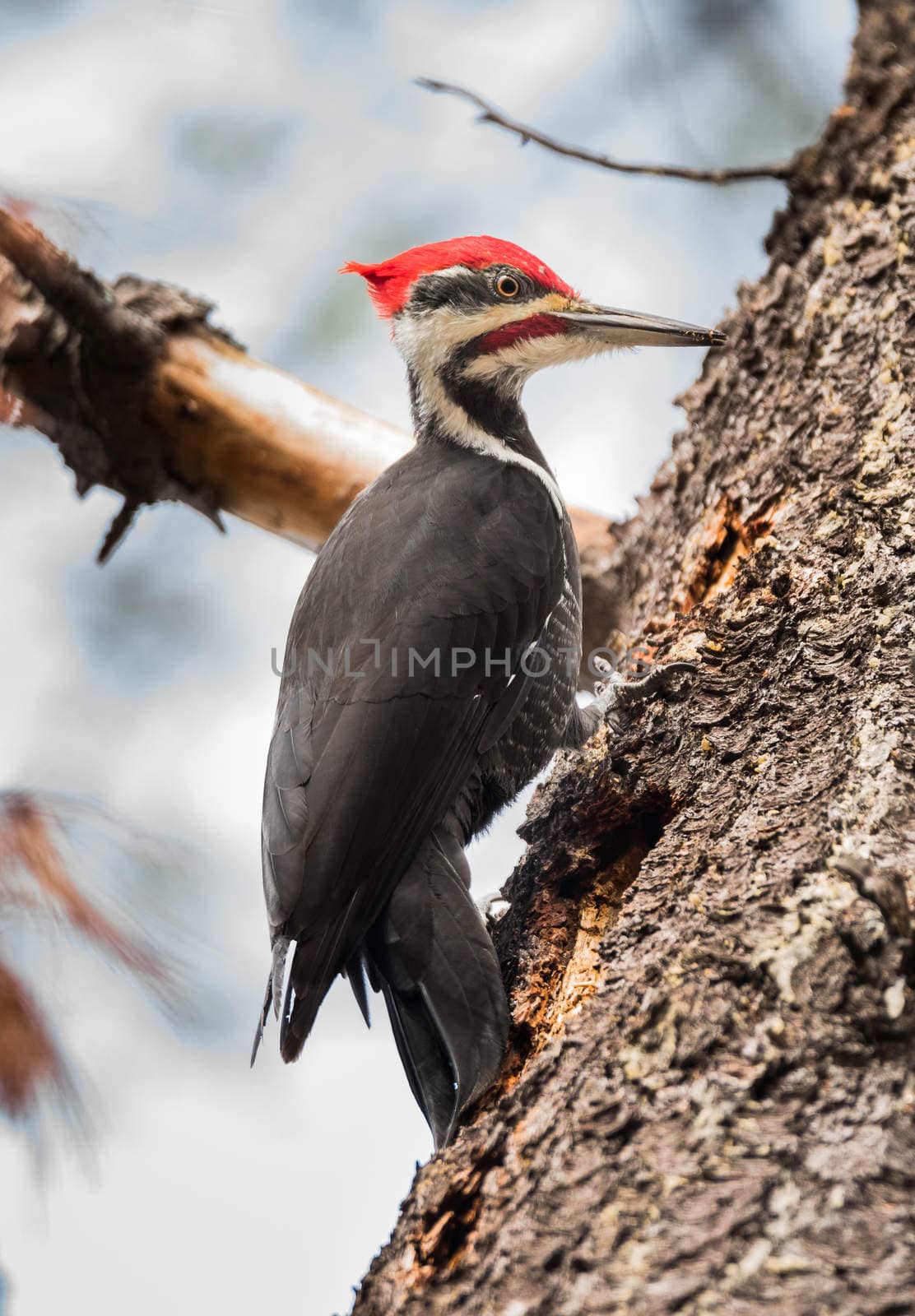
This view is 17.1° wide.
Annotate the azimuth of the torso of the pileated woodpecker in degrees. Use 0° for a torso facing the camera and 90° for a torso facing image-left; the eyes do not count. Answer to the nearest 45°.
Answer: approximately 270°
